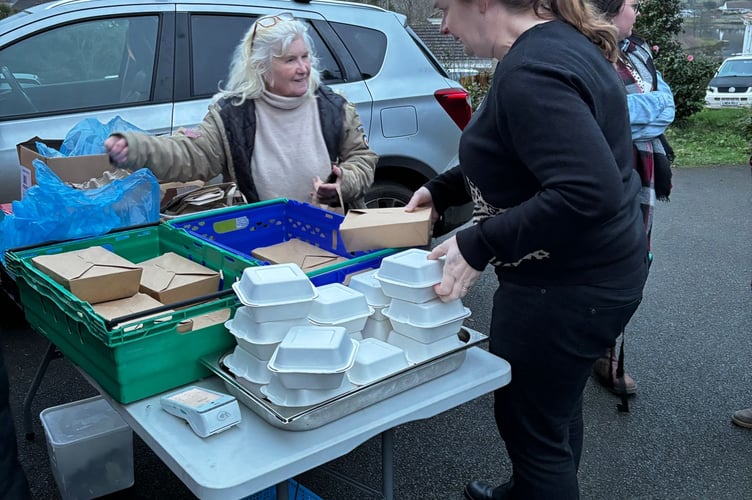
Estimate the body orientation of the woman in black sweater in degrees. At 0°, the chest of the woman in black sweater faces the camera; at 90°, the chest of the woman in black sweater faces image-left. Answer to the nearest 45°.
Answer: approximately 90°

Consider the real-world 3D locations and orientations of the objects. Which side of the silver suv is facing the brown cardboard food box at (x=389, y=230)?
left

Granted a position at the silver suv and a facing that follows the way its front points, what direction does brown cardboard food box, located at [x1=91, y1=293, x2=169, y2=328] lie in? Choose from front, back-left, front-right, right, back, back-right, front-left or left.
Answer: left

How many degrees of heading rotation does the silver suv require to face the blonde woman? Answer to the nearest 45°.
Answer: approximately 90° to its left

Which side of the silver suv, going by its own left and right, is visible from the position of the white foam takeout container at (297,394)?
left

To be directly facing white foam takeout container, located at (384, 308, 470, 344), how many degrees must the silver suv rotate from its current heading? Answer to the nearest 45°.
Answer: approximately 90° to its left

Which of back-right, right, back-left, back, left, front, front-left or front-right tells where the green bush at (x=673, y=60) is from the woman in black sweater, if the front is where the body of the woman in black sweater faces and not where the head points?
right

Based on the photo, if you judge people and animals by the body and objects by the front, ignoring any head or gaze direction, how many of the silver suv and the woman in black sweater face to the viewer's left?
2

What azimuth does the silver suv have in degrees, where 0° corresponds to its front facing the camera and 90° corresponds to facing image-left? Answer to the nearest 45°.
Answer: approximately 90°
